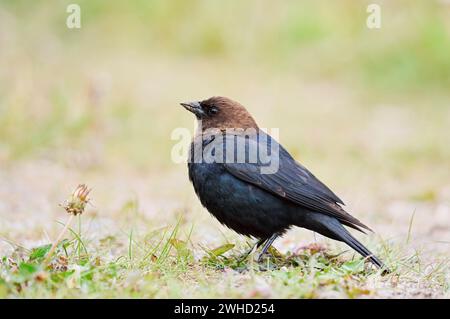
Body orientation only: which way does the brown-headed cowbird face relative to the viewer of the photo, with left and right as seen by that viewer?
facing to the left of the viewer
